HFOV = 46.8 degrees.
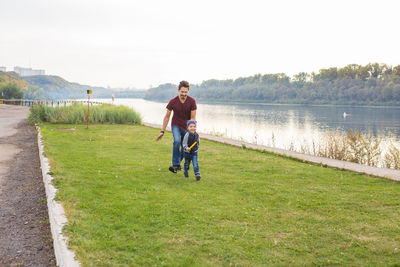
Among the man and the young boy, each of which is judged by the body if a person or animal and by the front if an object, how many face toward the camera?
2

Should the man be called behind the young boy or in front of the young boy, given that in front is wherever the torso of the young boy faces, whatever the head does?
behind

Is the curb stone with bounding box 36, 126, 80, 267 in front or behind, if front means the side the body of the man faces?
in front

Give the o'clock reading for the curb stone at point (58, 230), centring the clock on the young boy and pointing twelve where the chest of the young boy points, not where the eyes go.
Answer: The curb stone is roughly at 1 o'clock from the young boy.

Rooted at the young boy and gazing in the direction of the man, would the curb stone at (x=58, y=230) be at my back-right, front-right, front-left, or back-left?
back-left

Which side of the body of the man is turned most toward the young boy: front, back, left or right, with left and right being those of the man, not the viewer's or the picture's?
front

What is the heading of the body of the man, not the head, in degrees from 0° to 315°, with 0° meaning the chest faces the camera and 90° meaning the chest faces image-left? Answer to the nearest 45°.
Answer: approximately 0°

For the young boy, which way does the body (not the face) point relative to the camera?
toward the camera

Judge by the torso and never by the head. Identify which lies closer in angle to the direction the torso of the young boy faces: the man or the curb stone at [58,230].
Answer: the curb stone
